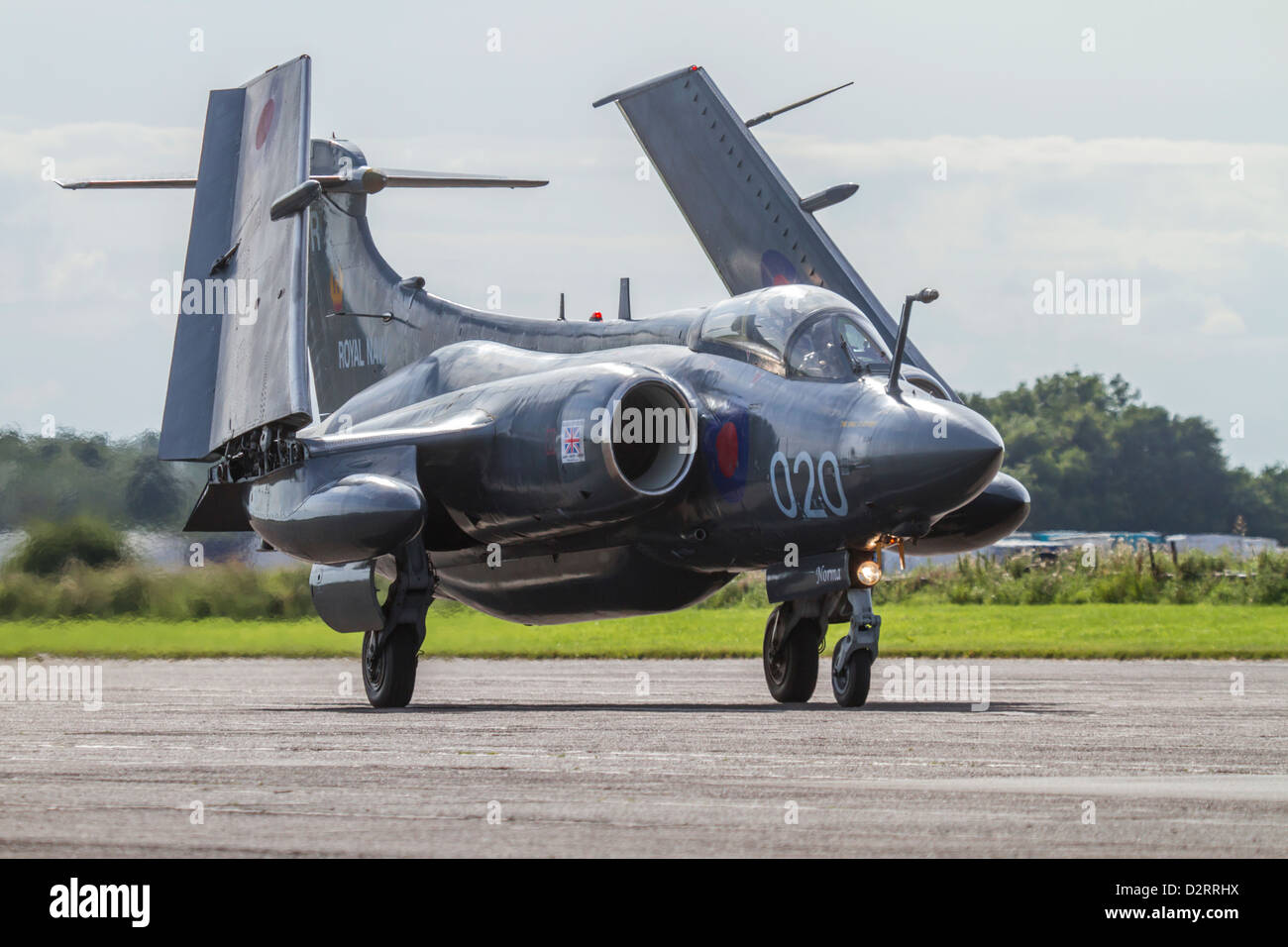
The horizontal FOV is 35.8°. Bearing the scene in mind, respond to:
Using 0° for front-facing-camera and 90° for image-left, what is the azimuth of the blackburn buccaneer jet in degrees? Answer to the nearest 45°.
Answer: approximately 315°

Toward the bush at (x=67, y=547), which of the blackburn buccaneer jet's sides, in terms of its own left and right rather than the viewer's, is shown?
back
